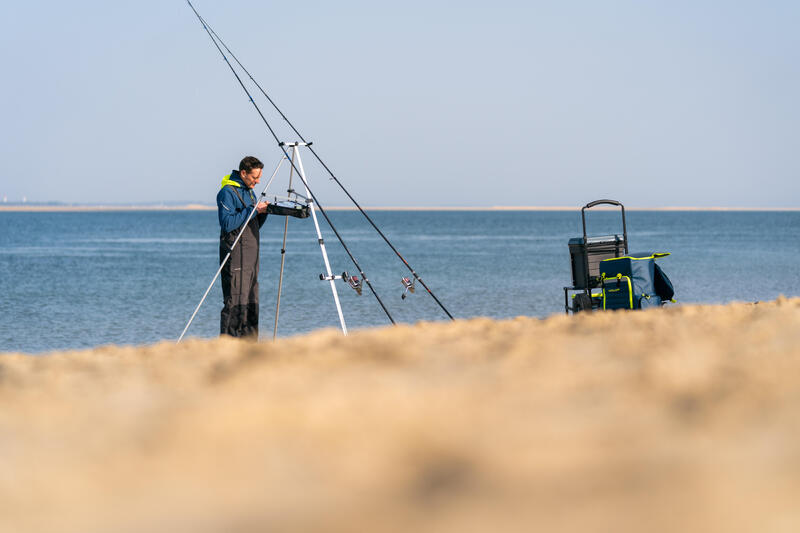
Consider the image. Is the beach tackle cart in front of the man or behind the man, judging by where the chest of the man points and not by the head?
in front

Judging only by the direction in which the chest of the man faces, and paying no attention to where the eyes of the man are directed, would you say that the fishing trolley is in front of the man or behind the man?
in front

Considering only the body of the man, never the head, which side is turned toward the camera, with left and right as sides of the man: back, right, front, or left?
right
